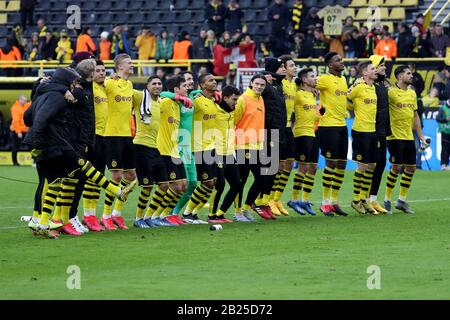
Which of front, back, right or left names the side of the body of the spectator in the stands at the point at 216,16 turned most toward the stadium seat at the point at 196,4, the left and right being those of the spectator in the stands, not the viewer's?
back

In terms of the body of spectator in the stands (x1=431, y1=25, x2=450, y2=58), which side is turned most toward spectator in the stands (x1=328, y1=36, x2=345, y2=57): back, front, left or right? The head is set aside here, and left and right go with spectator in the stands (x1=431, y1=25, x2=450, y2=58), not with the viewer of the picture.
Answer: right

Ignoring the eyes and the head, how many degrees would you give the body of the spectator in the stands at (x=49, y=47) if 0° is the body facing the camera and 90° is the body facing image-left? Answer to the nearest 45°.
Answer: approximately 0°

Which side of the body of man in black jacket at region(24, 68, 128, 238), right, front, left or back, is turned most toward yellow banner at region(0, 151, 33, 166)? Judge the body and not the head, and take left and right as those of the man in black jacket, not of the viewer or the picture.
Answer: left

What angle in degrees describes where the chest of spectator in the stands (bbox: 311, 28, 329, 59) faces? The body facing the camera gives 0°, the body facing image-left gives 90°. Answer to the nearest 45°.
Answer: approximately 0°

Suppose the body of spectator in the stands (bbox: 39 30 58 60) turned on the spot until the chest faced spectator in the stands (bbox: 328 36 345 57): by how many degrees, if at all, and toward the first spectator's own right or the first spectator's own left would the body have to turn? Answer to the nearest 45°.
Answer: approximately 45° to the first spectator's own left

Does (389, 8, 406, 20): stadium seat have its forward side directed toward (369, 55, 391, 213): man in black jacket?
yes

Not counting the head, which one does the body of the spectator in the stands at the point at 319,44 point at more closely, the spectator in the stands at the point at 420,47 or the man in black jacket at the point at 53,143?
the man in black jacket

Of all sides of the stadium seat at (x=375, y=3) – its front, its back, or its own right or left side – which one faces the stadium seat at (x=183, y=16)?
right
